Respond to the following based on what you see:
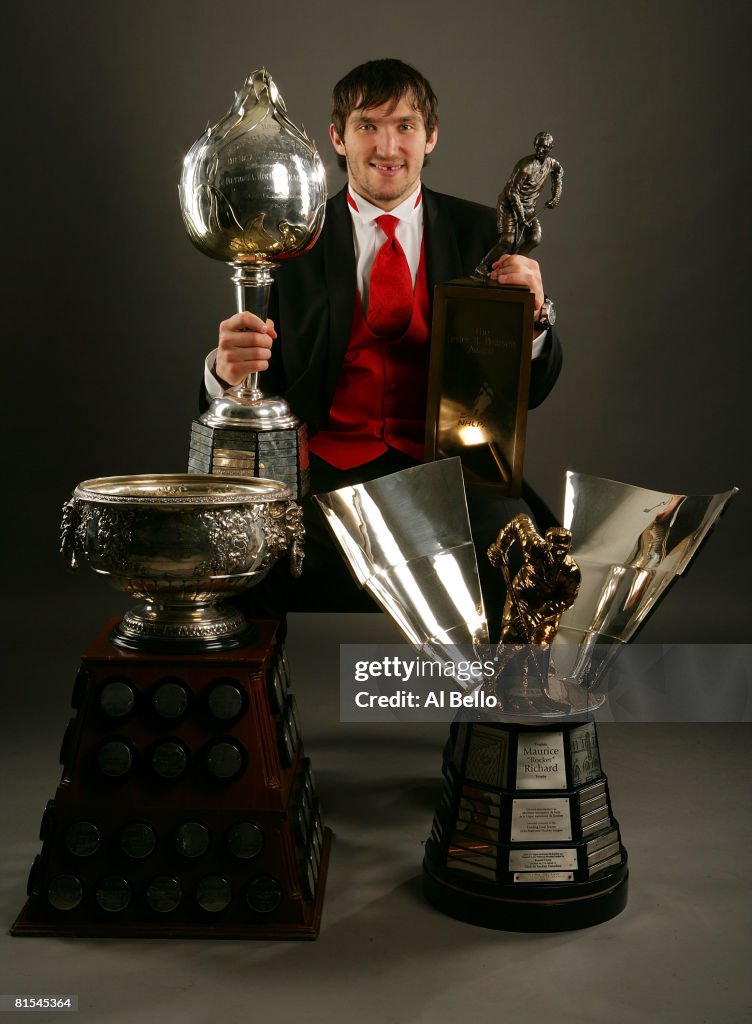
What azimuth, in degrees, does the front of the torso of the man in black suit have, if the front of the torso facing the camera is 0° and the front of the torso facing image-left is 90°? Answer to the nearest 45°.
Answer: approximately 0°

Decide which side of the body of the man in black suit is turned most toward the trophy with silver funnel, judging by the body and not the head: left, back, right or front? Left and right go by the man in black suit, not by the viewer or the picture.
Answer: front

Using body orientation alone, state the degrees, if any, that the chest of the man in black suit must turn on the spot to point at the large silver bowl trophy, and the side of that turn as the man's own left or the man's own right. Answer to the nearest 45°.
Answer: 0° — they already face it

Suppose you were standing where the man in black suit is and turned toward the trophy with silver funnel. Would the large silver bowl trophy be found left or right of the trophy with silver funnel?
right
